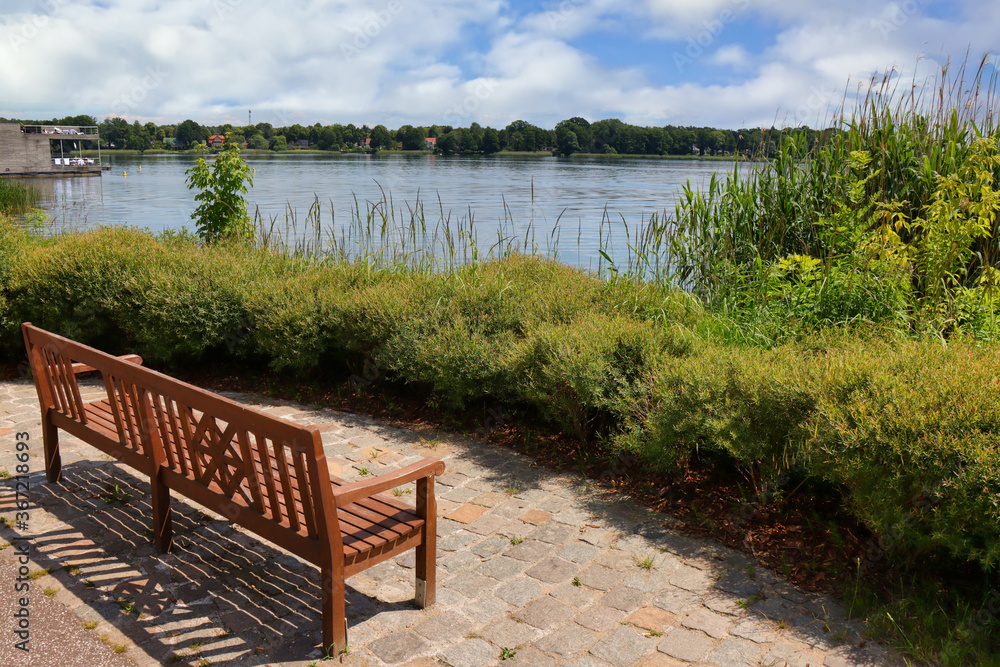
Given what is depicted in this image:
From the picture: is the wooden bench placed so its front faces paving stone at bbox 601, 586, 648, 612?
no

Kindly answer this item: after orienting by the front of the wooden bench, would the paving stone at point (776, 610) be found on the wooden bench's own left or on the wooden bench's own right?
on the wooden bench's own right

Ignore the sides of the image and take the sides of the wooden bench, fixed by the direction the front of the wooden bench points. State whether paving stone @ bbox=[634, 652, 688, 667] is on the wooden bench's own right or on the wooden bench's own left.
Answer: on the wooden bench's own right

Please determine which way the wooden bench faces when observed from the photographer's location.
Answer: facing away from the viewer and to the right of the viewer

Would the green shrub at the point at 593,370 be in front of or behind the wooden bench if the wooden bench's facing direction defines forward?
in front

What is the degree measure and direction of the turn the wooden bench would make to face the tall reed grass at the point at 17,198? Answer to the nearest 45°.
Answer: approximately 45° to its left

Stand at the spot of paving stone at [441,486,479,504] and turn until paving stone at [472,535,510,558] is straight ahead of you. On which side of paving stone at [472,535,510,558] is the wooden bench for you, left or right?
right

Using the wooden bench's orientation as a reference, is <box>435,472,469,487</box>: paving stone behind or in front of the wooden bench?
in front

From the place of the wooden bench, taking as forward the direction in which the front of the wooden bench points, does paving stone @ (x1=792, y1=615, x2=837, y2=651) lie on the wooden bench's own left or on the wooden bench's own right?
on the wooden bench's own right

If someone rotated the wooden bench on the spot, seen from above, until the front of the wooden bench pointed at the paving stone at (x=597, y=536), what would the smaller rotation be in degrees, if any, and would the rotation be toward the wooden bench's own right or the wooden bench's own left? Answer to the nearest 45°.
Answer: approximately 45° to the wooden bench's own right

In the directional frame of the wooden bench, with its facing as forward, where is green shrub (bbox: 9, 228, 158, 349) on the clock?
The green shrub is roughly at 10 o'clock from the wooden bench.

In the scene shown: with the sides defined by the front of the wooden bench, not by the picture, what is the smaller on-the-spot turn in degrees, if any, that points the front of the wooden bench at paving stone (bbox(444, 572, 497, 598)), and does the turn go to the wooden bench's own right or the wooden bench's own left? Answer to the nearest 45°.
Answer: approximately 45° to the wooden bench's own right

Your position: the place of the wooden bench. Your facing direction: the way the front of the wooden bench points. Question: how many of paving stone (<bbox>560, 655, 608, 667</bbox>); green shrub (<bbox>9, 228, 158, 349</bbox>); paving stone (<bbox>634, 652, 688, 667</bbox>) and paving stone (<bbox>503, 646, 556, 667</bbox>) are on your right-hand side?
3
